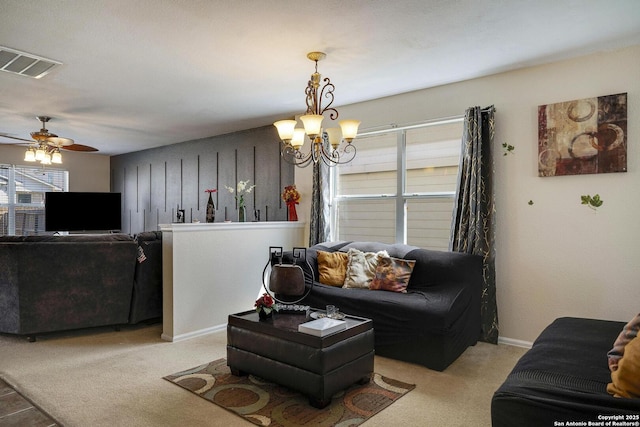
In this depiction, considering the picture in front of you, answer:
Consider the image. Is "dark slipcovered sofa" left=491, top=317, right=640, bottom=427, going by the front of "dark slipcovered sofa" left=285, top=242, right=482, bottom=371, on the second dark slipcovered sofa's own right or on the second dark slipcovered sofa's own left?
on the second dark slipcovered sofa's own left

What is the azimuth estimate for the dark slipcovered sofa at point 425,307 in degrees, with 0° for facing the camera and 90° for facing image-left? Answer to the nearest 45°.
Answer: approximately 45°

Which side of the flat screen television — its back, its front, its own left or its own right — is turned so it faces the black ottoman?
front

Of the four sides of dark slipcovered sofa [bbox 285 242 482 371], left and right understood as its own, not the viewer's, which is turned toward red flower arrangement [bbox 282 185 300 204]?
right

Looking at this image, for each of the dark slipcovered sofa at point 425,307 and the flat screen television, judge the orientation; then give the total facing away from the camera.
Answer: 0

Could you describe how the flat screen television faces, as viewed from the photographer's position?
facing the viewer

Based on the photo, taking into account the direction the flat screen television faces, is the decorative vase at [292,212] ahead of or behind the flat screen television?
ahead

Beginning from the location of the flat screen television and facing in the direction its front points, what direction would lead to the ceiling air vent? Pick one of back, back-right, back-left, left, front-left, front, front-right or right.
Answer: front

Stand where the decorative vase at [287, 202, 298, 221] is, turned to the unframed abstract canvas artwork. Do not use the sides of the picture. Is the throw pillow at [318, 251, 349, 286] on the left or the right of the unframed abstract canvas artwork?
right

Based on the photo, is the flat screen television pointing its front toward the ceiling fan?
yes

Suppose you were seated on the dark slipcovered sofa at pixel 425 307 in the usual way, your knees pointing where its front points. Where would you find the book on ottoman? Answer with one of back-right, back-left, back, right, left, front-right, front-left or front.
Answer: front

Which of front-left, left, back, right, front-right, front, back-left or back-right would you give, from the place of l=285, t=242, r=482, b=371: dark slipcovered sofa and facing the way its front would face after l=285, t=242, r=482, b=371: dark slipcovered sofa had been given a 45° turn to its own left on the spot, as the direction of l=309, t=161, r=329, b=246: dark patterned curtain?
back-right

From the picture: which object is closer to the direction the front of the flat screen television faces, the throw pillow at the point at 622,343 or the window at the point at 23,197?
the throw pillow

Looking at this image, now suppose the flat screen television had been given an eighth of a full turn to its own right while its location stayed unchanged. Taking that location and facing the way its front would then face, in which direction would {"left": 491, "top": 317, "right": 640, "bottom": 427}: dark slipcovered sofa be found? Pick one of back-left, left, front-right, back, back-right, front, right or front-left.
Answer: front-left

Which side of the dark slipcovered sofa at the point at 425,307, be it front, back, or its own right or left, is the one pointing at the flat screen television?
right

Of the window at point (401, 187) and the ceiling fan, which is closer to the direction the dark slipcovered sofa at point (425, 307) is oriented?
the ceiling fan

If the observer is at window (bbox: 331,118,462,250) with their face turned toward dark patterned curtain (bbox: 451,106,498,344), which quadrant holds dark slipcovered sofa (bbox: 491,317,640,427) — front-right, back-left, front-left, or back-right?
front-right

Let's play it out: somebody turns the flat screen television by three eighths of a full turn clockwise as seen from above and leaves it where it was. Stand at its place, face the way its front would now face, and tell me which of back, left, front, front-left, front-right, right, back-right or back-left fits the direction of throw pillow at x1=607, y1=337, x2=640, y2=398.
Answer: back-left
